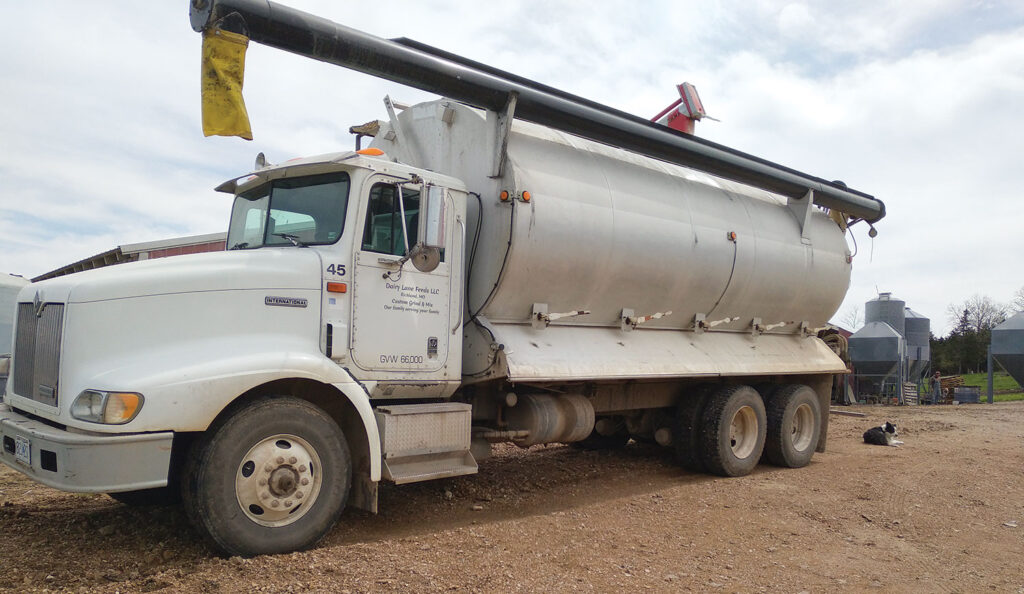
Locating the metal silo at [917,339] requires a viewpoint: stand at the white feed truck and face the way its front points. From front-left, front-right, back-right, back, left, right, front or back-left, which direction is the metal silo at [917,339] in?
back

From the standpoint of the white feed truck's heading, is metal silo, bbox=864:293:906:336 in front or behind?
behind

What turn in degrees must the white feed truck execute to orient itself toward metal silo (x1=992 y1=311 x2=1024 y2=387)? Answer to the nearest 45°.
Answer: approximately 180°

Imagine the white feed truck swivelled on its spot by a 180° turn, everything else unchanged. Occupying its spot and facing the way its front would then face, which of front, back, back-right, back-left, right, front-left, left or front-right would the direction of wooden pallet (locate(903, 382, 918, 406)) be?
front

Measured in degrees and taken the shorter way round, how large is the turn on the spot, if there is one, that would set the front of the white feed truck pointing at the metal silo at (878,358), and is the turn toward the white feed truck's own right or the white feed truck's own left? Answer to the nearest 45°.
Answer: approximately 180°

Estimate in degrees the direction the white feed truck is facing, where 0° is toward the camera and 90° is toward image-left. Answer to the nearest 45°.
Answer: approximately 45°
